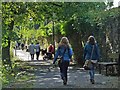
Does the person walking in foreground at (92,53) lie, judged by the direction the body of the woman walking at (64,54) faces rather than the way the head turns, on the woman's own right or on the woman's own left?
on the woman's own right

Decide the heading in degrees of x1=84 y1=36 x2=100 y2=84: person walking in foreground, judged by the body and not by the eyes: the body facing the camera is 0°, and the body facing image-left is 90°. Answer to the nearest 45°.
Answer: approximately 180°

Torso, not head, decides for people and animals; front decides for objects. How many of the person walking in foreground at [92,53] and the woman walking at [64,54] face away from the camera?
2

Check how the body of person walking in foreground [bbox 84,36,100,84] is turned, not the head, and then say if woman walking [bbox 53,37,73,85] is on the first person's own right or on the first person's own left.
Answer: on the first person's own left

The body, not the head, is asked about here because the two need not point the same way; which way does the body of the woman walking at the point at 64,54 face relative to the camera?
away from the camera
